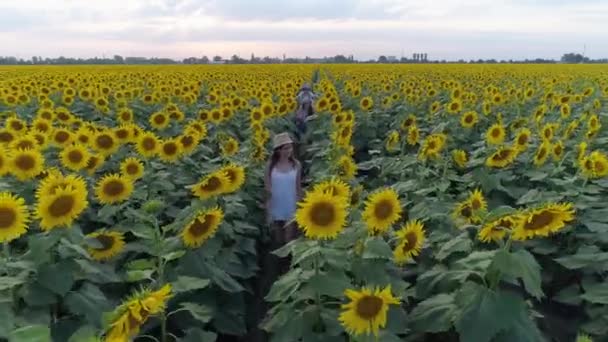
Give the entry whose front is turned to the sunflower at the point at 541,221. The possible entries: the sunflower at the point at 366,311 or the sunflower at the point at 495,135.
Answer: the sunflower at the point at 495,135

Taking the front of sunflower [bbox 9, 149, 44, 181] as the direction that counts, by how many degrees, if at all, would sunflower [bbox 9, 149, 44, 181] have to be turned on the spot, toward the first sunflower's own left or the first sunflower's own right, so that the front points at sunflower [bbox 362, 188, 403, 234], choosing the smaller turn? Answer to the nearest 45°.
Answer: approximately 45° to the first sunflower's own left

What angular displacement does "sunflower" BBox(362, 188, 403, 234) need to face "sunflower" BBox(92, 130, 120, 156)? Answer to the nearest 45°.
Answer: approximately 135° to its right

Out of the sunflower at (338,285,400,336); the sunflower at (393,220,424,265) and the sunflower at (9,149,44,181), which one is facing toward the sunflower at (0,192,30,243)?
the sunflower at (9,149,44,181)

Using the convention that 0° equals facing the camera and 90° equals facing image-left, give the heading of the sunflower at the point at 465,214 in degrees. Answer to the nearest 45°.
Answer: approximately 0°

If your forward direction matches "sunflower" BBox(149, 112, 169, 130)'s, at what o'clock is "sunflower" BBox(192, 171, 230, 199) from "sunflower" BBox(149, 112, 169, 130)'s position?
"sunflower" BBox(192, 171, 230, 199) is roughly at 12 o'clock from "sunflower" BBox(149, 112, 169, 130).

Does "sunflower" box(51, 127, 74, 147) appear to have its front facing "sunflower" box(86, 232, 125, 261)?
yes
